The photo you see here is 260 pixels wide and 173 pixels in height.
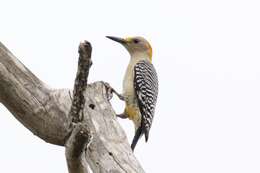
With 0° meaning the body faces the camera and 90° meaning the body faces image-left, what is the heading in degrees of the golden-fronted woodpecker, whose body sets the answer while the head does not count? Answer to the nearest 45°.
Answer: approximately 90°
